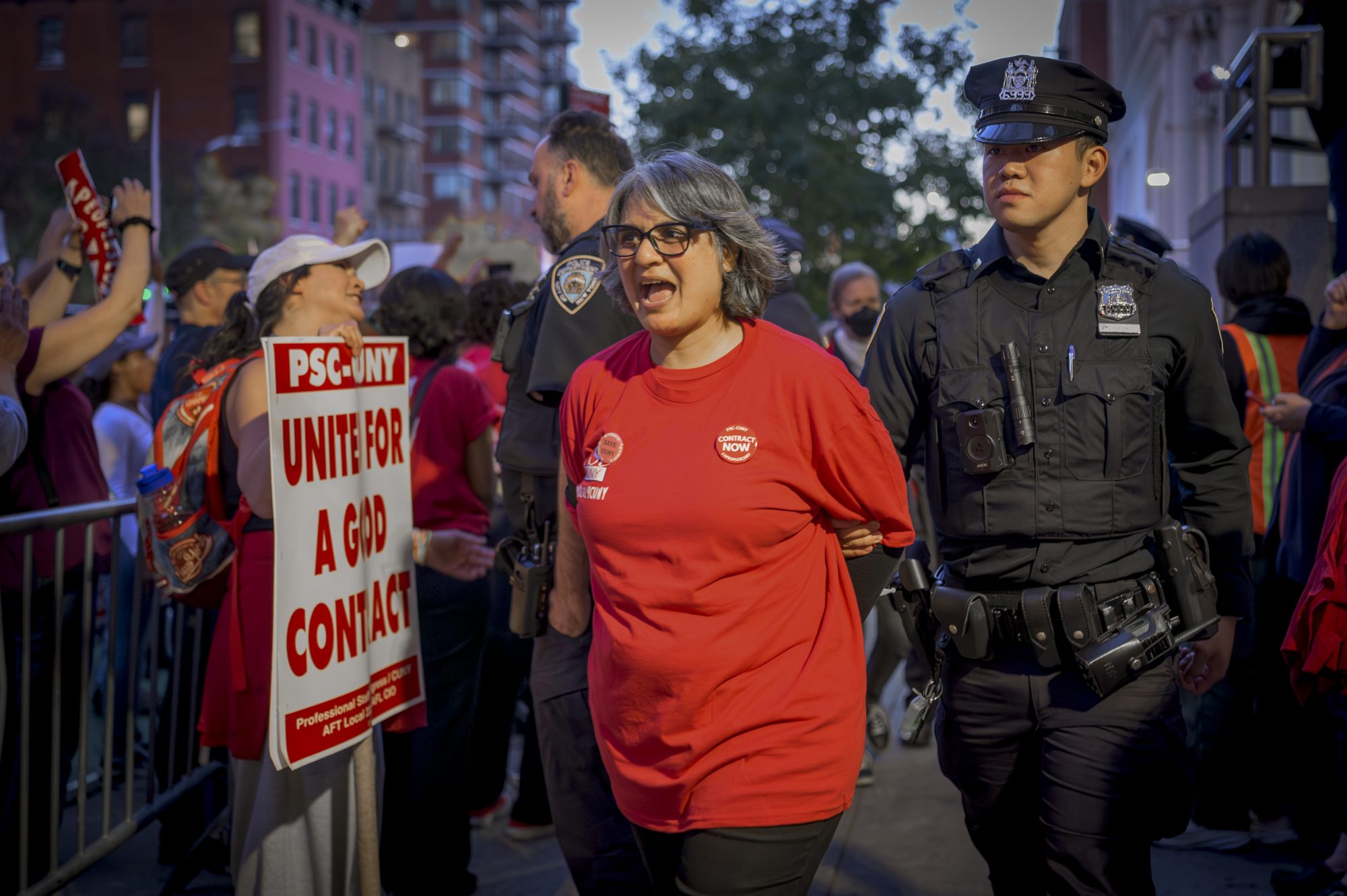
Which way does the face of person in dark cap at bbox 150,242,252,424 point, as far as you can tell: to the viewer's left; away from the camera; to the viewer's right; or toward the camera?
to the viewer's right

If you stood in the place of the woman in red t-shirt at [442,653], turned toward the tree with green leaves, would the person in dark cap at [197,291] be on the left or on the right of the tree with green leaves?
left

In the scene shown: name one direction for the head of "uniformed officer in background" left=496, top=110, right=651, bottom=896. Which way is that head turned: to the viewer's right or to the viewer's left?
to the viewer's left

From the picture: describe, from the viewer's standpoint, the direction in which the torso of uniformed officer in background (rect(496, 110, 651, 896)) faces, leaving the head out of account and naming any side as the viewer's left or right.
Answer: facing to the left of the viewer

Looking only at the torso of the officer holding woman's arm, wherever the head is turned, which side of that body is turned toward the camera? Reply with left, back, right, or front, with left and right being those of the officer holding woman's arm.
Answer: front

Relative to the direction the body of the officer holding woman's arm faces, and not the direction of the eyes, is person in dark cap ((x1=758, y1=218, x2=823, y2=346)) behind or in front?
behind

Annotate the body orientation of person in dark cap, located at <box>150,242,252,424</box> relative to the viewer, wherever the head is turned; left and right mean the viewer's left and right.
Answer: facing to the right of the viewer

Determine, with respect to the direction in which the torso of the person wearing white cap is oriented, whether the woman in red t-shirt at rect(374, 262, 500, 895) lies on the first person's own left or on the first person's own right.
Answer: on the first person's own left

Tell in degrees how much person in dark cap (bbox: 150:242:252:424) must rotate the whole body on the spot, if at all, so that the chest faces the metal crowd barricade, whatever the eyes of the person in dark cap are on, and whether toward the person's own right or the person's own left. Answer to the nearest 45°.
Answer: approximately 90° to the person's own right

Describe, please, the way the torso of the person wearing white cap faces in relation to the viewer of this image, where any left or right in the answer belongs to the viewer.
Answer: facing to the right of the viewer
